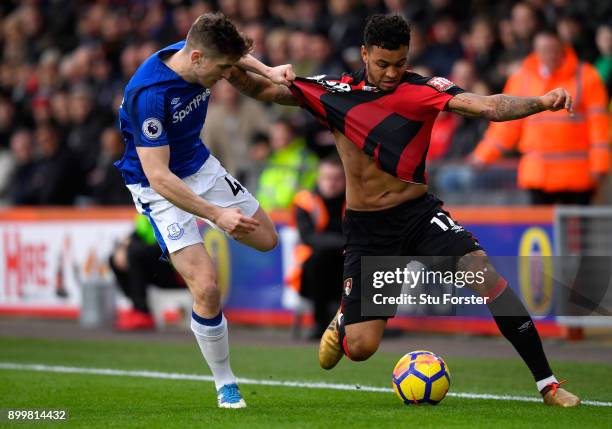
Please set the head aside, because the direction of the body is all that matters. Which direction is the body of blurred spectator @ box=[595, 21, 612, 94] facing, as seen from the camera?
toward the camera

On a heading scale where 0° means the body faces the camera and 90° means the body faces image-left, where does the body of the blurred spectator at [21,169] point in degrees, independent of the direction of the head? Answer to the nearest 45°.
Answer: approximately 0°

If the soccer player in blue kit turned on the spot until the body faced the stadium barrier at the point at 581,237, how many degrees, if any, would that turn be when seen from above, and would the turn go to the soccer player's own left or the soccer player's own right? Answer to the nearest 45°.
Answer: approximately 90° to the soccer player's own left

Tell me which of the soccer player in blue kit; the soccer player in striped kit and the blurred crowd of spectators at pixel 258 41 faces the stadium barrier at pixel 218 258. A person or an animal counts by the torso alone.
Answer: the blurred crowd of spectators

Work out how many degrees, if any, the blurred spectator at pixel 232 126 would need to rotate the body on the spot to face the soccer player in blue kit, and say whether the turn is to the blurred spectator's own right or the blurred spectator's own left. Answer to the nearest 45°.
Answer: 0° — they already face them

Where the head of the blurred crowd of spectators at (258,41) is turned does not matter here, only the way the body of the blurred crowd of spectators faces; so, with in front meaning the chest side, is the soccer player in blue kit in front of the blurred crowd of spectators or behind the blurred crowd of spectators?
in front

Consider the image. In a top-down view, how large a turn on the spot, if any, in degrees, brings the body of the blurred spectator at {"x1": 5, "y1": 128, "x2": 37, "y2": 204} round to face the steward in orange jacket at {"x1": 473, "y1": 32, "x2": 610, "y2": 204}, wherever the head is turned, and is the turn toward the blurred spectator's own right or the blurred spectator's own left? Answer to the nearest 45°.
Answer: approximately 45° to the blurred spectator's own left

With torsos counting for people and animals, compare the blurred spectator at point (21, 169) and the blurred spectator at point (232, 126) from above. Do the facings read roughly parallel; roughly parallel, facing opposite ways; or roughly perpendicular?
roughly parallel
